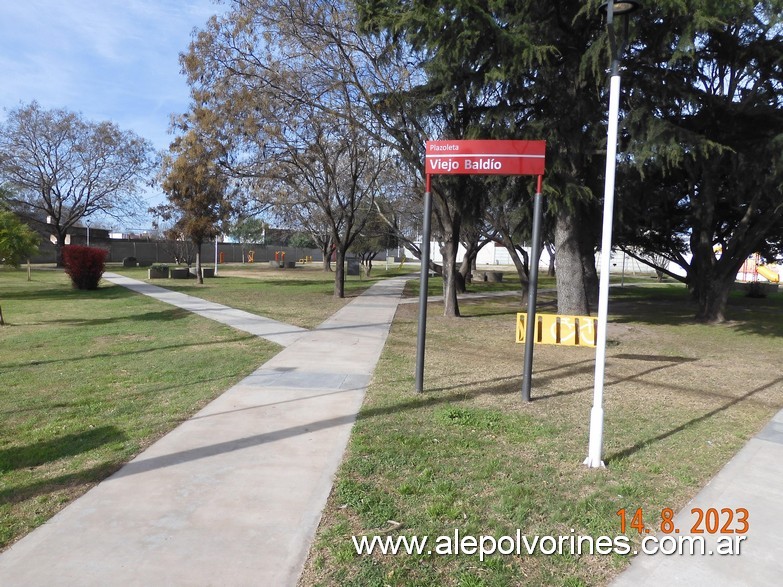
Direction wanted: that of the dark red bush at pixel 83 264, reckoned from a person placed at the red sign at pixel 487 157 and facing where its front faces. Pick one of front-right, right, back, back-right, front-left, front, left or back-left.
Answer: back-right

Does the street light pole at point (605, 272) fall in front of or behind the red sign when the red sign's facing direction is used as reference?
in front

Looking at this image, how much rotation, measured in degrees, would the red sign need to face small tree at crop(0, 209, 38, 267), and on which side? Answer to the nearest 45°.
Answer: approximately 135° to its right

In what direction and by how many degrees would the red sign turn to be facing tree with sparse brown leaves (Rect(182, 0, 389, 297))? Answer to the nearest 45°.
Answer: approximately 135° to its right

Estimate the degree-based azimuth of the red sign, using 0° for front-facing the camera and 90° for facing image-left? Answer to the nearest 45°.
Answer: approximately 0°

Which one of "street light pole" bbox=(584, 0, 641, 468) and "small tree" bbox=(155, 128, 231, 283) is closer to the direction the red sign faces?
the street light pole

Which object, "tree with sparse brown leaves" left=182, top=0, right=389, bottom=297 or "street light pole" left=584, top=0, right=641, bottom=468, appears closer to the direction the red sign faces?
the street light pole

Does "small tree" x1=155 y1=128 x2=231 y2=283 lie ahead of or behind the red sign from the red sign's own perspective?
behind
